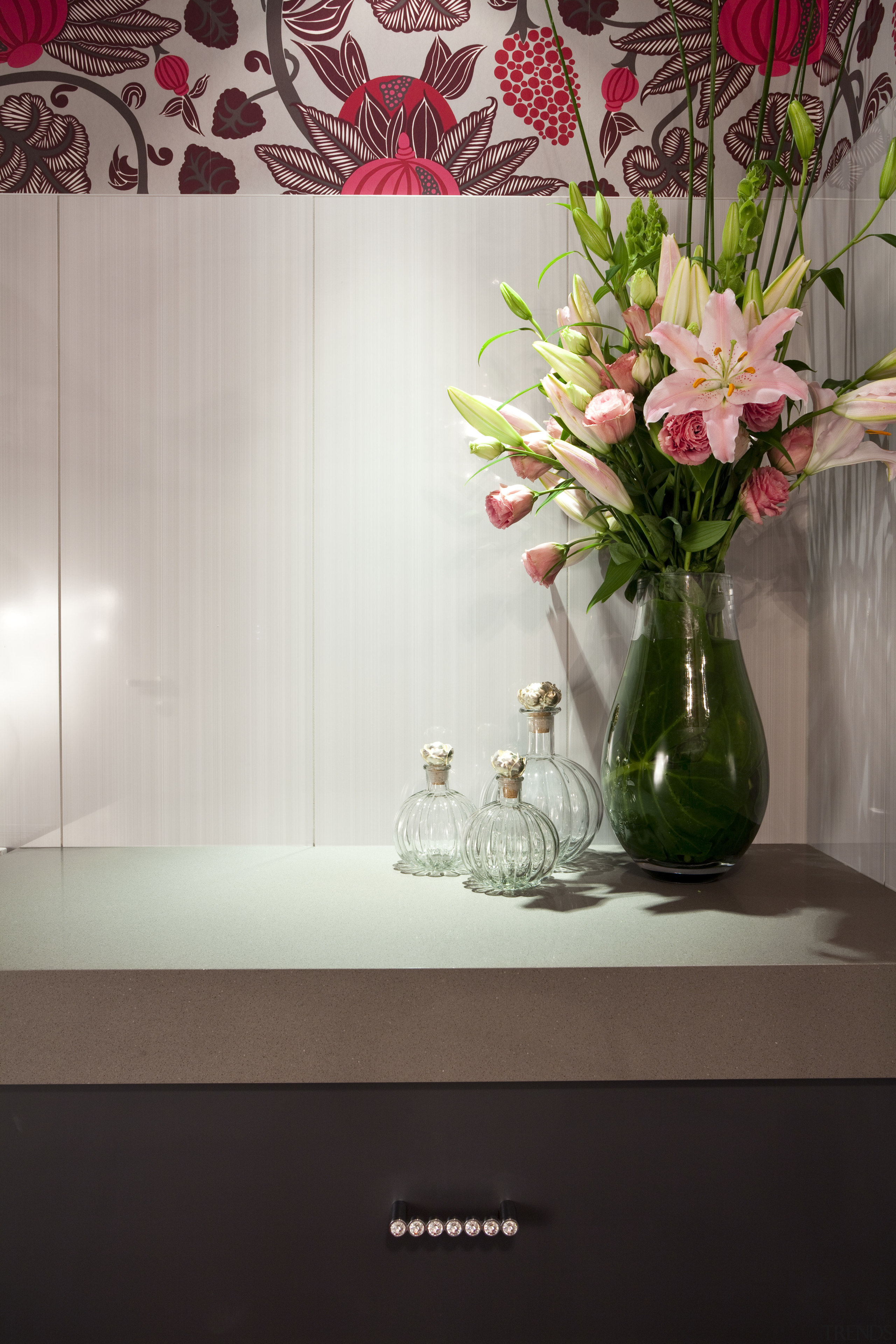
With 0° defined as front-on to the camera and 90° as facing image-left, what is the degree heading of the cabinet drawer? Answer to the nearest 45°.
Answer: approximately 0°
